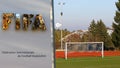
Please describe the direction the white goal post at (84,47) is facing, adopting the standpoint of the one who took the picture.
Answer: facing the viewer

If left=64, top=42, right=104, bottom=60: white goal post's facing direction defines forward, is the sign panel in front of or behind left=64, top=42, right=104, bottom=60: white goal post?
in front

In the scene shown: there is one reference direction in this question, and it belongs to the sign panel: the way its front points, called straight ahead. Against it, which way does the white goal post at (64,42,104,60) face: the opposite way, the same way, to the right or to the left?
the same way

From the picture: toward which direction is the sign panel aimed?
toward the camera

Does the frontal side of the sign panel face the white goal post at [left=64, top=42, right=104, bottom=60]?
no

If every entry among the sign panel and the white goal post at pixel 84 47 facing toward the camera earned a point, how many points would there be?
2
